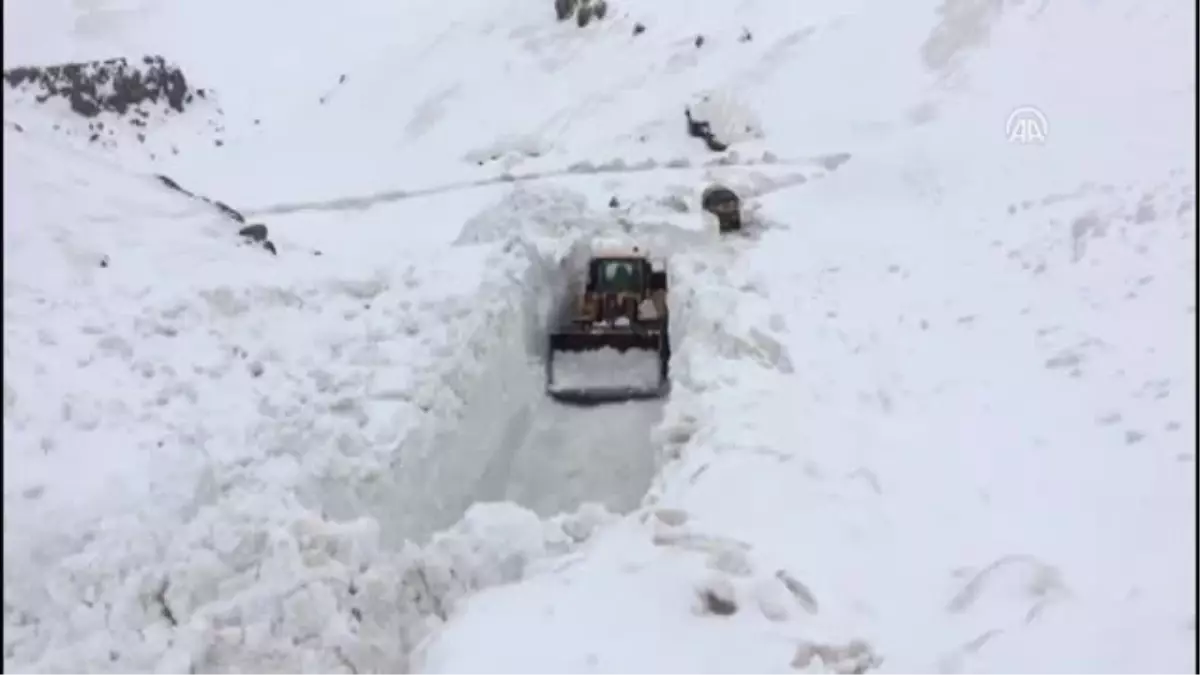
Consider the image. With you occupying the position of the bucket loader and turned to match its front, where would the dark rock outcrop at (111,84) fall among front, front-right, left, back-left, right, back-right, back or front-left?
back-right

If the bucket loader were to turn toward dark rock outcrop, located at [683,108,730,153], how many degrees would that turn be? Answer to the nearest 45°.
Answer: approximately 180°

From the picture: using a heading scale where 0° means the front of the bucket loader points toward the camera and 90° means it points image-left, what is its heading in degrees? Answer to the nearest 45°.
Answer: approximately 0°
